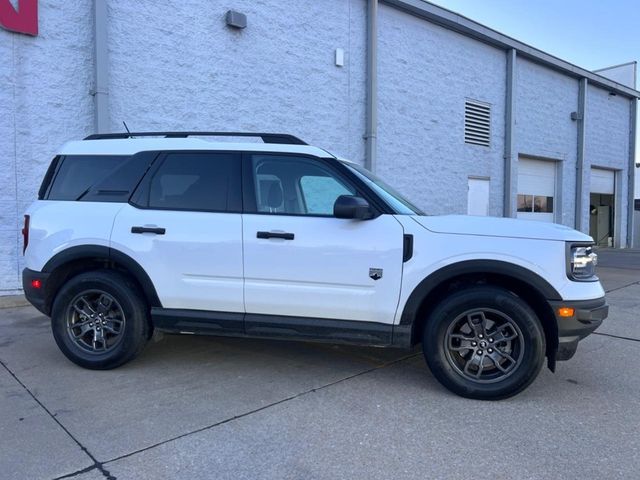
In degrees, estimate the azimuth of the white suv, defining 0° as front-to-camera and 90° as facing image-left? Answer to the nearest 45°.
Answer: approximately 270°
